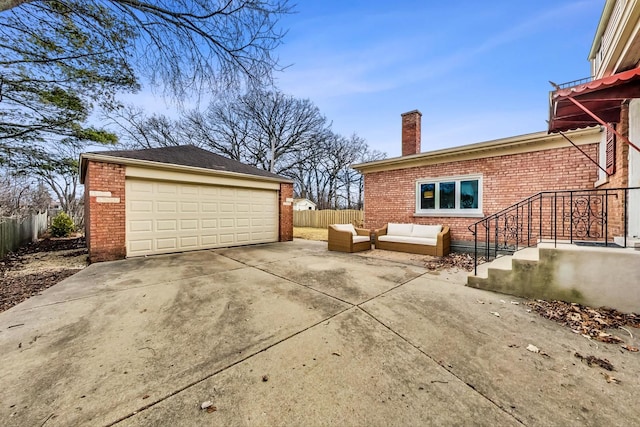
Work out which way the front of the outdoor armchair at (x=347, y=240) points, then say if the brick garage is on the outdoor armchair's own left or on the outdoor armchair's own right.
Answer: on the outdoor armchair's own right

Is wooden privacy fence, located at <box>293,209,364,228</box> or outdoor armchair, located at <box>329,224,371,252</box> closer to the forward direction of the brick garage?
the outdoor armchair

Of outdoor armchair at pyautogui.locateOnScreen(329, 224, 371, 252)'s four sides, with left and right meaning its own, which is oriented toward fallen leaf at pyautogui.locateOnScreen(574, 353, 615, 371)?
front

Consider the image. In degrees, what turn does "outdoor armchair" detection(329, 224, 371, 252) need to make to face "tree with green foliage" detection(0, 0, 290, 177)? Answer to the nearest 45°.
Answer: approximately 90° to its right

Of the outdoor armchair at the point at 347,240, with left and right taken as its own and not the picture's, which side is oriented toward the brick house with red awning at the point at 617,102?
front

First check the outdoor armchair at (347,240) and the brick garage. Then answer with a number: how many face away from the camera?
0

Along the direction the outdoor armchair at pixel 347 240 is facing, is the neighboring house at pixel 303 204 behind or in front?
behind

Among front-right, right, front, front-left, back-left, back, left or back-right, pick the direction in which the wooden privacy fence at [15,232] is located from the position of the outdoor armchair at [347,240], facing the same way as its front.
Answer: back-right

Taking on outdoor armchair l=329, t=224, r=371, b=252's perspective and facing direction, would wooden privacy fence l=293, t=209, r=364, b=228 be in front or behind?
behind

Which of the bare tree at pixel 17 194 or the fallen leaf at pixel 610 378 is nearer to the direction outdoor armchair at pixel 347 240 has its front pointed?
the fallen leaf

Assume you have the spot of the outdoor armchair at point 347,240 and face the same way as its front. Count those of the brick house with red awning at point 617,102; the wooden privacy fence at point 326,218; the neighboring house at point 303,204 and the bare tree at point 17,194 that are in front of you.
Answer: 1

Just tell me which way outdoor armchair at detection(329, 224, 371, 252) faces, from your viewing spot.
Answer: facing the viewer and to the right of the viewer

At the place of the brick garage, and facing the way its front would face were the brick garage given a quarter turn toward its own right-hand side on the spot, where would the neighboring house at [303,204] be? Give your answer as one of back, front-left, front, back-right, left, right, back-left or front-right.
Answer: back

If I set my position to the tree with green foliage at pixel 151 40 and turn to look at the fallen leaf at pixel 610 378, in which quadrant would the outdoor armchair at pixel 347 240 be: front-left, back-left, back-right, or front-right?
front-left
